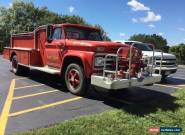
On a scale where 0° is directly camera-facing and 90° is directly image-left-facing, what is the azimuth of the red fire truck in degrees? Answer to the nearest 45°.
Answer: approximately 315°

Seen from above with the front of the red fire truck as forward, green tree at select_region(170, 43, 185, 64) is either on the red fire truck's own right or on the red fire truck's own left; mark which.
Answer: on the red fire truck's own left
